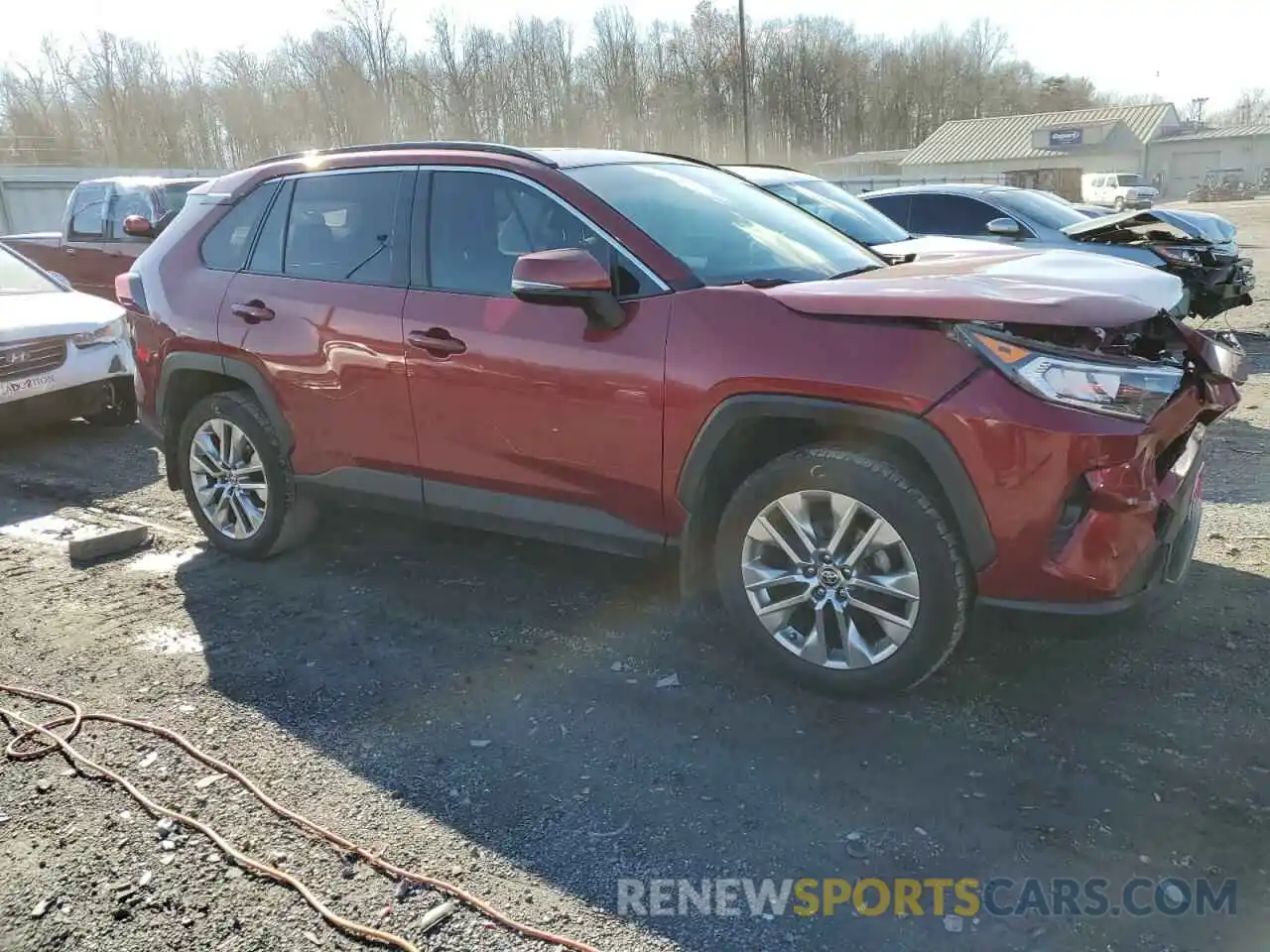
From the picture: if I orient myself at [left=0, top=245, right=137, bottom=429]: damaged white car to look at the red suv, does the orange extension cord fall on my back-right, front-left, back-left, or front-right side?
front-right

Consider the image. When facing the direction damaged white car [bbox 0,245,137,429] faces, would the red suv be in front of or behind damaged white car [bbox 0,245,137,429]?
in front

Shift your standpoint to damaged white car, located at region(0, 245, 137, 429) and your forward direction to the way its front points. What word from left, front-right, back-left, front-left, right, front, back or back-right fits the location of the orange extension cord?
front-right

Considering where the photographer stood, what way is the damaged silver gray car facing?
facing the viewer and to the right of the viewer

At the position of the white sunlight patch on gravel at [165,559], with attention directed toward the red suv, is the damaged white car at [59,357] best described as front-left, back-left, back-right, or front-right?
back-left

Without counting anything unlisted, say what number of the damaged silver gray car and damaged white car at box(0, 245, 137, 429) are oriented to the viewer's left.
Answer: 0

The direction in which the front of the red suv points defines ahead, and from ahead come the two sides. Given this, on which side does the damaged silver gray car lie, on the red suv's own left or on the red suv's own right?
on the red suv's own left

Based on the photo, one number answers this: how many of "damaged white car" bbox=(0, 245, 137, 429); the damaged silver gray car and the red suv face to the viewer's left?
0

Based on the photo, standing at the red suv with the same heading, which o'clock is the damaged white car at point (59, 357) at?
The damaged white car is roughly at 6 o'clock from the red suv.

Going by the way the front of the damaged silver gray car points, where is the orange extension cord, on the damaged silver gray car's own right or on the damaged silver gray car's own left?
on the damaged silver gray car's own right

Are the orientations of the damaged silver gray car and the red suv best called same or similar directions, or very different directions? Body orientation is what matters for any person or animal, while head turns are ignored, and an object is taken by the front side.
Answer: same or similar directions

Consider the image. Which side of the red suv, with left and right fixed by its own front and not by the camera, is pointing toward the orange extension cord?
right

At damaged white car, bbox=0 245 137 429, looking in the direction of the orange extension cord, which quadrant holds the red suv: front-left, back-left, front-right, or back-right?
front-left

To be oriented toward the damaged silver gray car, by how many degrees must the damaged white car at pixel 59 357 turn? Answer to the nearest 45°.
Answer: approximately 45° to its left

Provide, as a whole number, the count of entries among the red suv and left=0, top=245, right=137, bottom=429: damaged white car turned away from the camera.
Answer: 0
